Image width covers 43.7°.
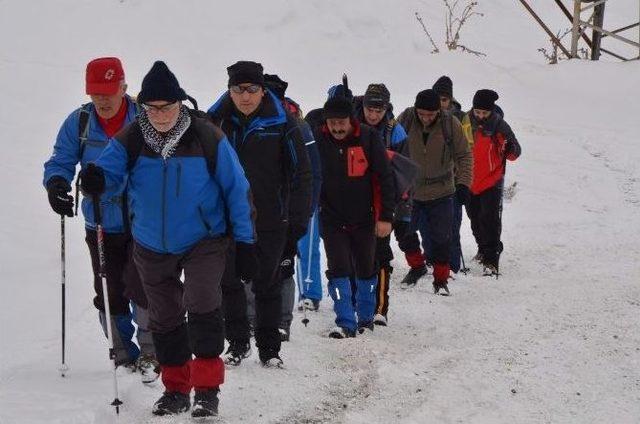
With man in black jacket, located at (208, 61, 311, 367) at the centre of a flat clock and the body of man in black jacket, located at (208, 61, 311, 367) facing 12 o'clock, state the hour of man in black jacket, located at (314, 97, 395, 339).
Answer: man in black jacket, located at (314, 97, 395, 339) is roughly at 7 o'clock from man in black jacket, located at (208, 61, 311, 367).

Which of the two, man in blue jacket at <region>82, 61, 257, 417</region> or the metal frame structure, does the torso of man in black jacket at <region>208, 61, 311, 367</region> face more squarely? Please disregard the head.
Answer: the man in blue jacket

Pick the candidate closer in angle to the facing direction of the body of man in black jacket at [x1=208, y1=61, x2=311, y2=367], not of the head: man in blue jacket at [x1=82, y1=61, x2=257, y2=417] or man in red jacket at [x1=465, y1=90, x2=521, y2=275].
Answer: the man in blue jacket

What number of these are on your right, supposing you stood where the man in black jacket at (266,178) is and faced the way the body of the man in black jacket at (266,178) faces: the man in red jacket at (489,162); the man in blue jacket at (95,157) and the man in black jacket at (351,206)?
1

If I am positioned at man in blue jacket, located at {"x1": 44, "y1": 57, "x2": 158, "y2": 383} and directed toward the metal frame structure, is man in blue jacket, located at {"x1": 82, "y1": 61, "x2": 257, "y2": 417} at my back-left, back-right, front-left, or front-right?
back-right

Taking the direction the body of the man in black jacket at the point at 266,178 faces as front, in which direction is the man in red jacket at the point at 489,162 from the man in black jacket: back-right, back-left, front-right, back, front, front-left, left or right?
back-left

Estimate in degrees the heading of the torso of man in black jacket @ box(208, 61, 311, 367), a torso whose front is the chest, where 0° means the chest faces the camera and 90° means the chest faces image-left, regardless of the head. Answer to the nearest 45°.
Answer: approximately 0°

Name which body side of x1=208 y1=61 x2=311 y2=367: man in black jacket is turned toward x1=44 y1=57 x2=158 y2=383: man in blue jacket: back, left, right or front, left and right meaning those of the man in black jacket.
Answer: right

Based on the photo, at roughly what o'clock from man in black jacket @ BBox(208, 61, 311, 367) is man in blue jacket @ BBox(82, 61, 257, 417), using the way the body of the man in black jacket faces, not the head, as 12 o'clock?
The man in blue jacket is roughly at 1 o'clock from the man in black jacket.

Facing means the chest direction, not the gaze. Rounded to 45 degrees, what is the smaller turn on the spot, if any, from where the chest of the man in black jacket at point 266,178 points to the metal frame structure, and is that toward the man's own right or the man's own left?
approximately 135° to the man's own left

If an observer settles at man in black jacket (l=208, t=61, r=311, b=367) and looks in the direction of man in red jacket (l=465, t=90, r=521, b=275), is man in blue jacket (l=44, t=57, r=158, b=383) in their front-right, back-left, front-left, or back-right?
back-left

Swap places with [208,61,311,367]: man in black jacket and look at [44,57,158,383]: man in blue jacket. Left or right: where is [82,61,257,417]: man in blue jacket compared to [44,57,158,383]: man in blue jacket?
left

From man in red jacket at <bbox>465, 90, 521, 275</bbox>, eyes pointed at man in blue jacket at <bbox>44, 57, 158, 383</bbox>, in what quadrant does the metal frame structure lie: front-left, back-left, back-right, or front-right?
back-right
